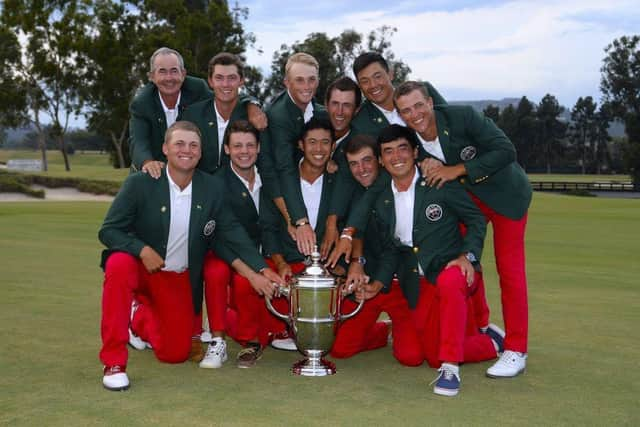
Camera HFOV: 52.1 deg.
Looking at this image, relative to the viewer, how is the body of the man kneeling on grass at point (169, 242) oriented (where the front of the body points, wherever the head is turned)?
toward the camera

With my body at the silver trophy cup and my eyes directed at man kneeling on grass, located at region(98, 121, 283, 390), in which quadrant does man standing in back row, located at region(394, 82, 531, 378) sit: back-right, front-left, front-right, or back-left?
back-right

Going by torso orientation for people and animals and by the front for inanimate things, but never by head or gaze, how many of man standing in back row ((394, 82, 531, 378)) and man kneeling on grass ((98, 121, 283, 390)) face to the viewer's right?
0

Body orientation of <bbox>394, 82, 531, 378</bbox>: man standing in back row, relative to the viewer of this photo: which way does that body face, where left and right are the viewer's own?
facing the viewer and to the left of the viewer

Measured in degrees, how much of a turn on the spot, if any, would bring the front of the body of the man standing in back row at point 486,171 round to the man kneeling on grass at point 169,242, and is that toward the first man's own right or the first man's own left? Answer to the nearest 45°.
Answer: approximately 45° to the first man's own right

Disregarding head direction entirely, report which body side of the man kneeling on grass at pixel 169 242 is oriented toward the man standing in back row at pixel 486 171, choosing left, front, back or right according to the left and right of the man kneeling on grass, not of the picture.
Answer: left

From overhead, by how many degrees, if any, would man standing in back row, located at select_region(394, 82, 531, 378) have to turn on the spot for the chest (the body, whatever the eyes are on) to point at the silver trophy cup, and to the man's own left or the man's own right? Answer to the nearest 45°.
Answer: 0° — they already face it

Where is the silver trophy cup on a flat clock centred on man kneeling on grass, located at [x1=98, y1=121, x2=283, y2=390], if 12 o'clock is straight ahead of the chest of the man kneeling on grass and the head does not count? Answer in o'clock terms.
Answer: The silver trophy cup is roughly at 10 o'clock from the man kneeling on grass.
